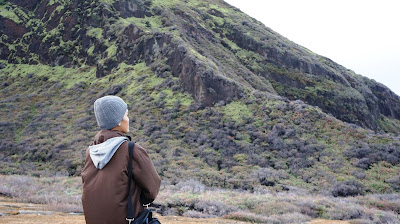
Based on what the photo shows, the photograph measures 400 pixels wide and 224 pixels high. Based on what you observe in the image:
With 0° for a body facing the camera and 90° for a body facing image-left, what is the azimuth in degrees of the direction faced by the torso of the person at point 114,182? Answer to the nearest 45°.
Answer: approximately 225°

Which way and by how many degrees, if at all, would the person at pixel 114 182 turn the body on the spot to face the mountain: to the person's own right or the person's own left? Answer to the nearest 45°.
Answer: approximately 45° to the person's own left

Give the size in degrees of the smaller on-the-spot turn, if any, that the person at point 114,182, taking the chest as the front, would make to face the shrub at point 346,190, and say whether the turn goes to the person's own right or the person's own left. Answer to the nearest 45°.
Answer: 0° — they already face it
